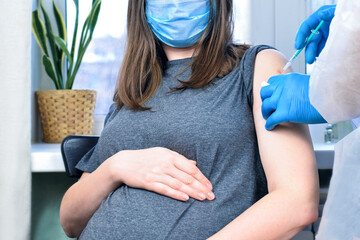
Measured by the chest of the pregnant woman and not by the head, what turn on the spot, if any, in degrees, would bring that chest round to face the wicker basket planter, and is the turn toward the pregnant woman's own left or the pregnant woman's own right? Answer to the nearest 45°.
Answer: approximately 90° to the pregnant woman's own right

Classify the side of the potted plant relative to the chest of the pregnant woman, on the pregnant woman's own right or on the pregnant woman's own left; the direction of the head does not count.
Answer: on the pregnant woman's own right

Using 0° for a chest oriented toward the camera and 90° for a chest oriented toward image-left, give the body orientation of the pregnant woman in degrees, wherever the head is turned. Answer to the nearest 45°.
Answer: approximately 45°
